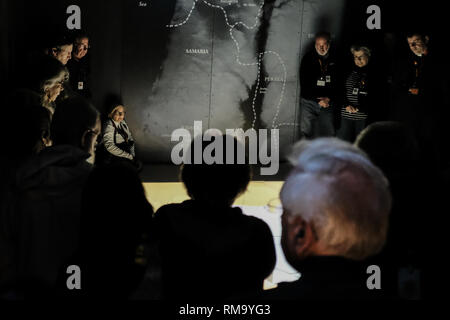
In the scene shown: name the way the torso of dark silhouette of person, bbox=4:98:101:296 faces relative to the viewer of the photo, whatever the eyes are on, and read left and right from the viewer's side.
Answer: facing away from the viewer and to the right of the viewer

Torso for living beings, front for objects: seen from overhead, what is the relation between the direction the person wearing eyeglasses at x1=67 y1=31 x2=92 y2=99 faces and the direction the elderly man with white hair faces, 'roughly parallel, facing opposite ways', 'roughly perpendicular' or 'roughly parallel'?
roughly parallel, facing opposite ways

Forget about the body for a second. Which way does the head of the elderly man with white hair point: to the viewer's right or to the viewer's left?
to the viewer's left

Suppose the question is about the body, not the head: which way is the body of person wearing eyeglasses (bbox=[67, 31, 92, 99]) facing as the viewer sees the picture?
toward the camera

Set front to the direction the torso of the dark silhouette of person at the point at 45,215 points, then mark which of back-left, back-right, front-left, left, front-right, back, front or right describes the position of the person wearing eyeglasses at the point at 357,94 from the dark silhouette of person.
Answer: front

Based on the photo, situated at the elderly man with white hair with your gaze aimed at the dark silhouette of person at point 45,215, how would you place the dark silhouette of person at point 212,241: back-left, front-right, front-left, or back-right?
front-right

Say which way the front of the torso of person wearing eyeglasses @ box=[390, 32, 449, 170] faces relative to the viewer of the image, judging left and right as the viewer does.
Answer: facing the viewer and to the left of the viewer

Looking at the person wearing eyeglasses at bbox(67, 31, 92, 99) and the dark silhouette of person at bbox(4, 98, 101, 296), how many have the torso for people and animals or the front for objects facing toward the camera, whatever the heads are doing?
1

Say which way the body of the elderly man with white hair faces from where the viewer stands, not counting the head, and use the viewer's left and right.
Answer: facing away from the viewer and to the left of the viewer

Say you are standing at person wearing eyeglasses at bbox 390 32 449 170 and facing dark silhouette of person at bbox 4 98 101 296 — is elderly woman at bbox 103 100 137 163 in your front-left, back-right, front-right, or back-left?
front-right

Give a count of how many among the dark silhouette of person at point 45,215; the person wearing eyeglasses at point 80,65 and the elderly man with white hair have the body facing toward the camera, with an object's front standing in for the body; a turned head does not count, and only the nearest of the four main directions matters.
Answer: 1

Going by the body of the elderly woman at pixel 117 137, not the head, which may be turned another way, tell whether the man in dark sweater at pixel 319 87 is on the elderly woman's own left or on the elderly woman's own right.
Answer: on the elderly woman's own left

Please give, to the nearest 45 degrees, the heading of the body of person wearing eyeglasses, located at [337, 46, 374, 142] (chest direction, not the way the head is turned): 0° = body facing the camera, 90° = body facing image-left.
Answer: approximately 45°

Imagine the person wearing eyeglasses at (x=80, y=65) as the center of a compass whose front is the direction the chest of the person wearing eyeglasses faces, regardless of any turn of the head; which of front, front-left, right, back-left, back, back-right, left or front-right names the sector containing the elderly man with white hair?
front

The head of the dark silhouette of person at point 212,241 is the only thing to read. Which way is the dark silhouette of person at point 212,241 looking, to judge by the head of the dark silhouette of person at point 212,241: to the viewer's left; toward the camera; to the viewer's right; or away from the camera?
away from the camera
